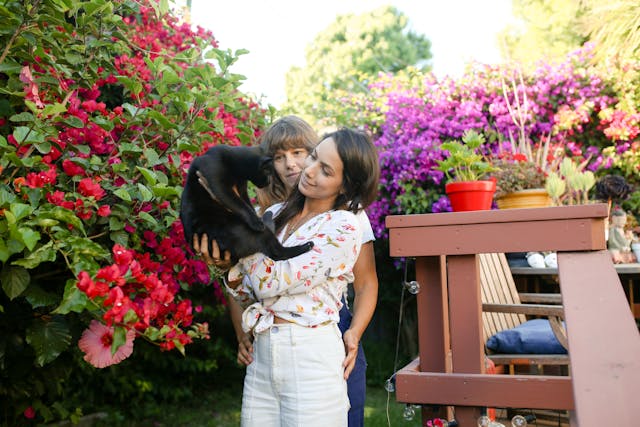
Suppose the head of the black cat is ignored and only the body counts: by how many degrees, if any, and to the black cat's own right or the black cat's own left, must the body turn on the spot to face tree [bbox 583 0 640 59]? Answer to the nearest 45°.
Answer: approximately 45° to the black cat's own left

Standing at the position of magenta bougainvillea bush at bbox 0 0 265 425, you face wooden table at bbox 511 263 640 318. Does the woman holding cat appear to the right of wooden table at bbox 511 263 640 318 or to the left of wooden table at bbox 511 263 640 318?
right

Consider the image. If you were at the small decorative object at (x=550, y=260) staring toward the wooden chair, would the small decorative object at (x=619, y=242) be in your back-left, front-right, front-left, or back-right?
back-left

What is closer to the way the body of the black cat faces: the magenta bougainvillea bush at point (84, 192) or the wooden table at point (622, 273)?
the wooden table

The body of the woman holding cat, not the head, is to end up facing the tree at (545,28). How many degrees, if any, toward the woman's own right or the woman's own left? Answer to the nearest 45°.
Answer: approximately 180°

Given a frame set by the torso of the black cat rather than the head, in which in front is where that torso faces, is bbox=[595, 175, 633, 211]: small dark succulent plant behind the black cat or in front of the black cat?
in front

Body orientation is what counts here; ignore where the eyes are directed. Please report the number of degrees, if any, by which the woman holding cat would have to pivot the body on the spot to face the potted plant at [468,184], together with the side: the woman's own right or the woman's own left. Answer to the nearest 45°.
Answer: approximately 180°

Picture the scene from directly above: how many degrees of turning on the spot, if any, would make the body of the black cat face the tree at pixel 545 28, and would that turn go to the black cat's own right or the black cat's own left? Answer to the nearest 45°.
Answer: approximately 45° to the black cat's own left
